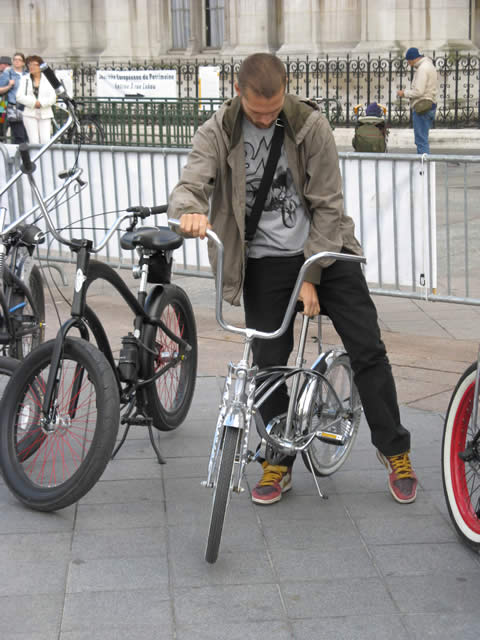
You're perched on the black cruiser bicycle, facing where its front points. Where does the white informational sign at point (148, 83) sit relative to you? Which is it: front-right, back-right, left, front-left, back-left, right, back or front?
back-right

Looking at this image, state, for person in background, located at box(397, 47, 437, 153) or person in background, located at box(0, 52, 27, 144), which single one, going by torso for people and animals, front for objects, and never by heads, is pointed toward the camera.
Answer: person in background, located at box(0, 52, 27, 144)

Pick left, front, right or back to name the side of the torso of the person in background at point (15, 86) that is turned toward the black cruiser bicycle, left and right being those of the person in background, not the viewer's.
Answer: front

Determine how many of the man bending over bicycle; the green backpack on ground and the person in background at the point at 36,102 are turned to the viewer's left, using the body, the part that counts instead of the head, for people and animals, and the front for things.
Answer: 0

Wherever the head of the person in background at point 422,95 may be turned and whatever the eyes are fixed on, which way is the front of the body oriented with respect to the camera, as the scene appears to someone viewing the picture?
to the viewer's left

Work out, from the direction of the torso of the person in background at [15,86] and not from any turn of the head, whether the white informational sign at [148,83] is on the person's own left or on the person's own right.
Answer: on the person's own left

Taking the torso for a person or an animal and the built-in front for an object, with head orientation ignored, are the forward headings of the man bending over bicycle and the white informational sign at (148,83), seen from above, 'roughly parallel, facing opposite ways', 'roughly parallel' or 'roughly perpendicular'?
roughly parallel

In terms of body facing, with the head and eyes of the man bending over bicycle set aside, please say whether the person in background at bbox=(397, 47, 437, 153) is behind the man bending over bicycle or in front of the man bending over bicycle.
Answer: behind

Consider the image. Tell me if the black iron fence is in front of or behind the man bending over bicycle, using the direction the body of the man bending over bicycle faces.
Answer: behind

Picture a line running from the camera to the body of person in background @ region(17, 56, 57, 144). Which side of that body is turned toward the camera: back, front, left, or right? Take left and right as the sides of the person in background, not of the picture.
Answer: front

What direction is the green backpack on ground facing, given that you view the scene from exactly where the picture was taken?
facing the viewer

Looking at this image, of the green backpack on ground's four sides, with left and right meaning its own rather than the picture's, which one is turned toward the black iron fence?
back

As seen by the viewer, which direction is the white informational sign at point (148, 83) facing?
toward the camera

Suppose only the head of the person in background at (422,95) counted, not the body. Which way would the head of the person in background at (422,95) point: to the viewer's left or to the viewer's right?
to the viewer's left

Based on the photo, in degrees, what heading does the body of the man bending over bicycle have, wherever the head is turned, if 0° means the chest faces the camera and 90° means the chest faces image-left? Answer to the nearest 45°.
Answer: approximately 0°
